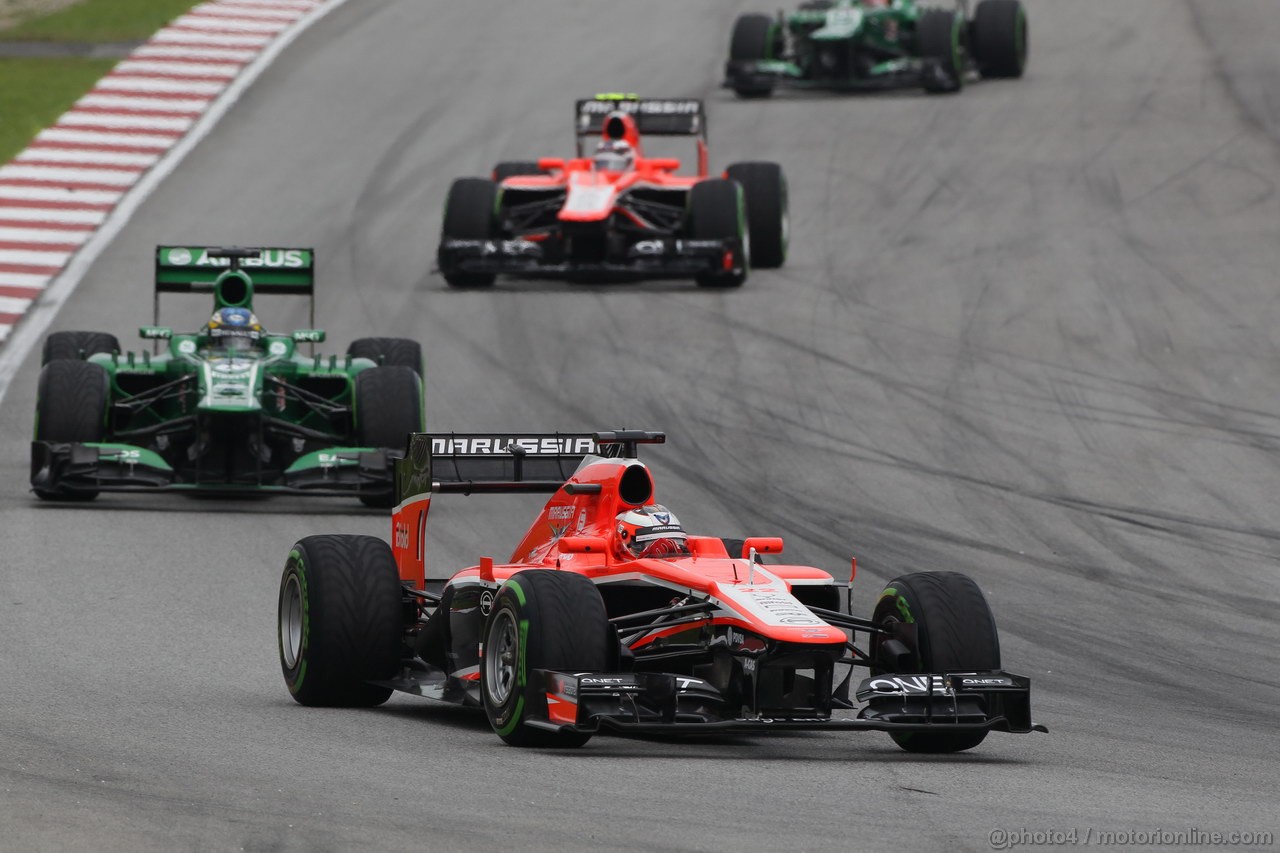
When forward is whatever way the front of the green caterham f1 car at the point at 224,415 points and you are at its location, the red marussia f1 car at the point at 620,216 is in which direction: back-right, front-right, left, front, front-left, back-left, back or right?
back-left

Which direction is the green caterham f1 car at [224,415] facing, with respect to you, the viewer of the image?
facing the viewer

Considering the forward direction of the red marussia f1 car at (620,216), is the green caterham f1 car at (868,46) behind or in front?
behind

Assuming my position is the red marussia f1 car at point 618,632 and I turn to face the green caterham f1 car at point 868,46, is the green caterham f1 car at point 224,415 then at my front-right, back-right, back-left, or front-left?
front-left

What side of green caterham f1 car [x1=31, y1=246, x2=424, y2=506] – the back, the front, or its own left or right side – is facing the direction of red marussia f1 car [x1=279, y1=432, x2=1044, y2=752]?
front

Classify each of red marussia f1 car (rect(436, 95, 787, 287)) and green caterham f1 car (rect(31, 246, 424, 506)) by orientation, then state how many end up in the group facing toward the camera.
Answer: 2

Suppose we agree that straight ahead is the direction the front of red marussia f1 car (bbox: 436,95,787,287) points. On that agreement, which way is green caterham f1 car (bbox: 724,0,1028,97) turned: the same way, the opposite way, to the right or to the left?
the same way

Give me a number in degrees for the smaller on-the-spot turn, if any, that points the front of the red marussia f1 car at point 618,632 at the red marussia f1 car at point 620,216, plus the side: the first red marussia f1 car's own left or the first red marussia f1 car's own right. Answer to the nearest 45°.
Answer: approximately 135° to the first red marussia f1 car's own left

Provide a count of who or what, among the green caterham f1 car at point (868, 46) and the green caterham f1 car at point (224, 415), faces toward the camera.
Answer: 2

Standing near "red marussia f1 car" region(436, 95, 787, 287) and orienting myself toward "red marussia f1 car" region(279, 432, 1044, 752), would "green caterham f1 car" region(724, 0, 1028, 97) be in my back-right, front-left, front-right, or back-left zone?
back-left

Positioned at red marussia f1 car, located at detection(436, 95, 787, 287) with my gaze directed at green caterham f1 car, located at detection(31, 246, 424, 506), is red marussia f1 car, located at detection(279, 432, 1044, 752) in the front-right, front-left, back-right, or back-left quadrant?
front-left

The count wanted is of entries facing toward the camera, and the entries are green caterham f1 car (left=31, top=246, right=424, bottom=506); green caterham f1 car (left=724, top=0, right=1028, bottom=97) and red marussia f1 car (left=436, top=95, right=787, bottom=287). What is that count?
3

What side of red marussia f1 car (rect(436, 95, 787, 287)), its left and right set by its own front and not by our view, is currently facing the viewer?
front

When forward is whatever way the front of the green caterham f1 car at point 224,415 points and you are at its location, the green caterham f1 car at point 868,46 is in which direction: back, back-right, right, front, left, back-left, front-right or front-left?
back-left

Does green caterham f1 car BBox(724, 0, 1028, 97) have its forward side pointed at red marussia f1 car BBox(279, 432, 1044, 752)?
yes

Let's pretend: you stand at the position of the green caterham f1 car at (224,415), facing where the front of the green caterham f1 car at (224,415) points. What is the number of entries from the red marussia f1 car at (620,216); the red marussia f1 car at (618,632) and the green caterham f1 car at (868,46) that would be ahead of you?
1

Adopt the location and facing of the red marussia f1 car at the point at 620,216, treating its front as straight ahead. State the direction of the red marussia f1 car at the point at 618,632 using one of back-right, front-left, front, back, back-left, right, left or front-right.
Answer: front
